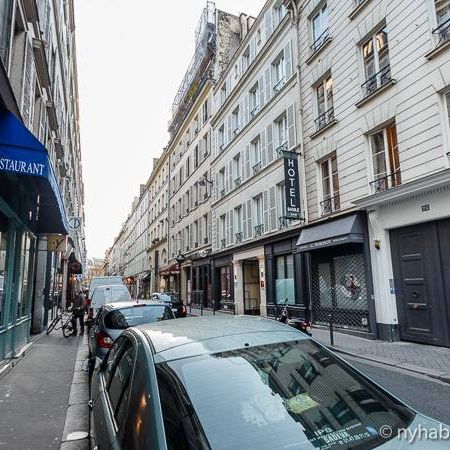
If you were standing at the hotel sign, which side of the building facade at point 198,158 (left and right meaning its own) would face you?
left

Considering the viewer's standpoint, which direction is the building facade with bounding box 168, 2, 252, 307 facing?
facing to the left of the viewer

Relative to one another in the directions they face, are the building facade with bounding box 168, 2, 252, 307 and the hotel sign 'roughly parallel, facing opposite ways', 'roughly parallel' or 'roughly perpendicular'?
roughly perpendicular

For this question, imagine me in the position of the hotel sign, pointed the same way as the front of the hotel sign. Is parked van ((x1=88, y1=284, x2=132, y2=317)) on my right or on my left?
on my right

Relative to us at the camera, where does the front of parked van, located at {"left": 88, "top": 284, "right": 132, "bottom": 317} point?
facing away from the viewer

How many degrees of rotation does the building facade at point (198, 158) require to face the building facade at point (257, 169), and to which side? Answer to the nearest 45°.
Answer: approximately 90° to its left

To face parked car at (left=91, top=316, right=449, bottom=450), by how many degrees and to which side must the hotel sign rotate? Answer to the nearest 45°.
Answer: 0° — it already faces it

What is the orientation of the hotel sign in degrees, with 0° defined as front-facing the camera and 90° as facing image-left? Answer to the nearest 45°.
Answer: approximately 0°

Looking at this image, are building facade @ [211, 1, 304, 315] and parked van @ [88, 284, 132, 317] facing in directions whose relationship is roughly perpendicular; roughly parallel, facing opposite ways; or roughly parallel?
roughly perpendicular

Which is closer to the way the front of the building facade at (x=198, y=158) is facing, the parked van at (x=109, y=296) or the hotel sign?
the parked van

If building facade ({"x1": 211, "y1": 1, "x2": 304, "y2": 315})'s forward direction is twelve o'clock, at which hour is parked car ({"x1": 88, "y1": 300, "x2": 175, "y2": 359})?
The parked car is roughly at 11 o'clock from the building facade.

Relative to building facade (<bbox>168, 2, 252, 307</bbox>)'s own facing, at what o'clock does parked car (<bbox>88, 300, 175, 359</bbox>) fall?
The parked car is roughly at 9 o'clock from the building facade.

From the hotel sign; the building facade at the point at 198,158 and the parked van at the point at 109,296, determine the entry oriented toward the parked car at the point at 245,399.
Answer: the hotel sign

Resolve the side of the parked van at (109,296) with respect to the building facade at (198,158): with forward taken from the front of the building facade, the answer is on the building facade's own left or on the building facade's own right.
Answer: on the building facade's own left

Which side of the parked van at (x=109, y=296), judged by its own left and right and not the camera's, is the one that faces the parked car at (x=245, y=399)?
back
